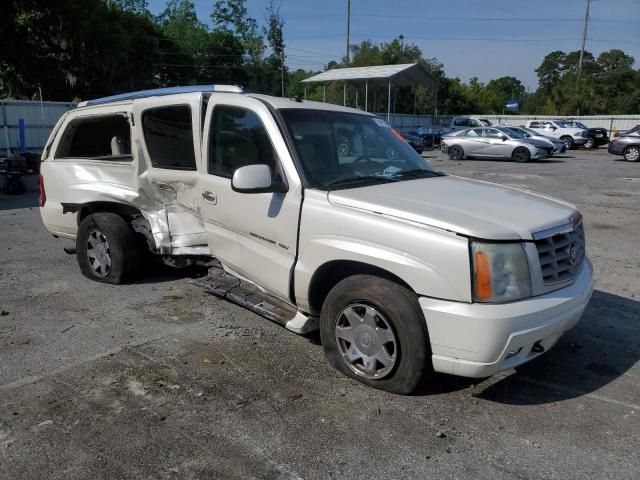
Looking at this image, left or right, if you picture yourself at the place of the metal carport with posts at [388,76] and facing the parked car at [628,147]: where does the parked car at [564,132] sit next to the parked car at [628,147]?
left

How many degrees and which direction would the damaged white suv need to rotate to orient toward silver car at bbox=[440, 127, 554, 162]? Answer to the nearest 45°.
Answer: approximately 135° to its left

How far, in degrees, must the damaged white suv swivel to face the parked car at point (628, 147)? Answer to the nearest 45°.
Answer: approximately 90° to its left

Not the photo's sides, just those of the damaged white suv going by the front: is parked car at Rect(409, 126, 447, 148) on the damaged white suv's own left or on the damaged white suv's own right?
on the damaged white suv's own left

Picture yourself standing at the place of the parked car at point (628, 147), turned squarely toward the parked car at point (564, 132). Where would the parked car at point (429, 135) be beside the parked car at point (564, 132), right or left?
left

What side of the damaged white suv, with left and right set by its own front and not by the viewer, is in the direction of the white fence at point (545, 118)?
left

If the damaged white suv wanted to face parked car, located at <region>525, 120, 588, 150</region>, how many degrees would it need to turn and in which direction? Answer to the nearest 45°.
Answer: approximately 90° to its left

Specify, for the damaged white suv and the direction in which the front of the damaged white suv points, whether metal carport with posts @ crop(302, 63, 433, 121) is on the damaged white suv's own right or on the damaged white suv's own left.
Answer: on the damaged white suv's own left

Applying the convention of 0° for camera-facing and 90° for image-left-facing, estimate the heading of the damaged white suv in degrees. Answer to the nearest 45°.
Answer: approximately 315°
